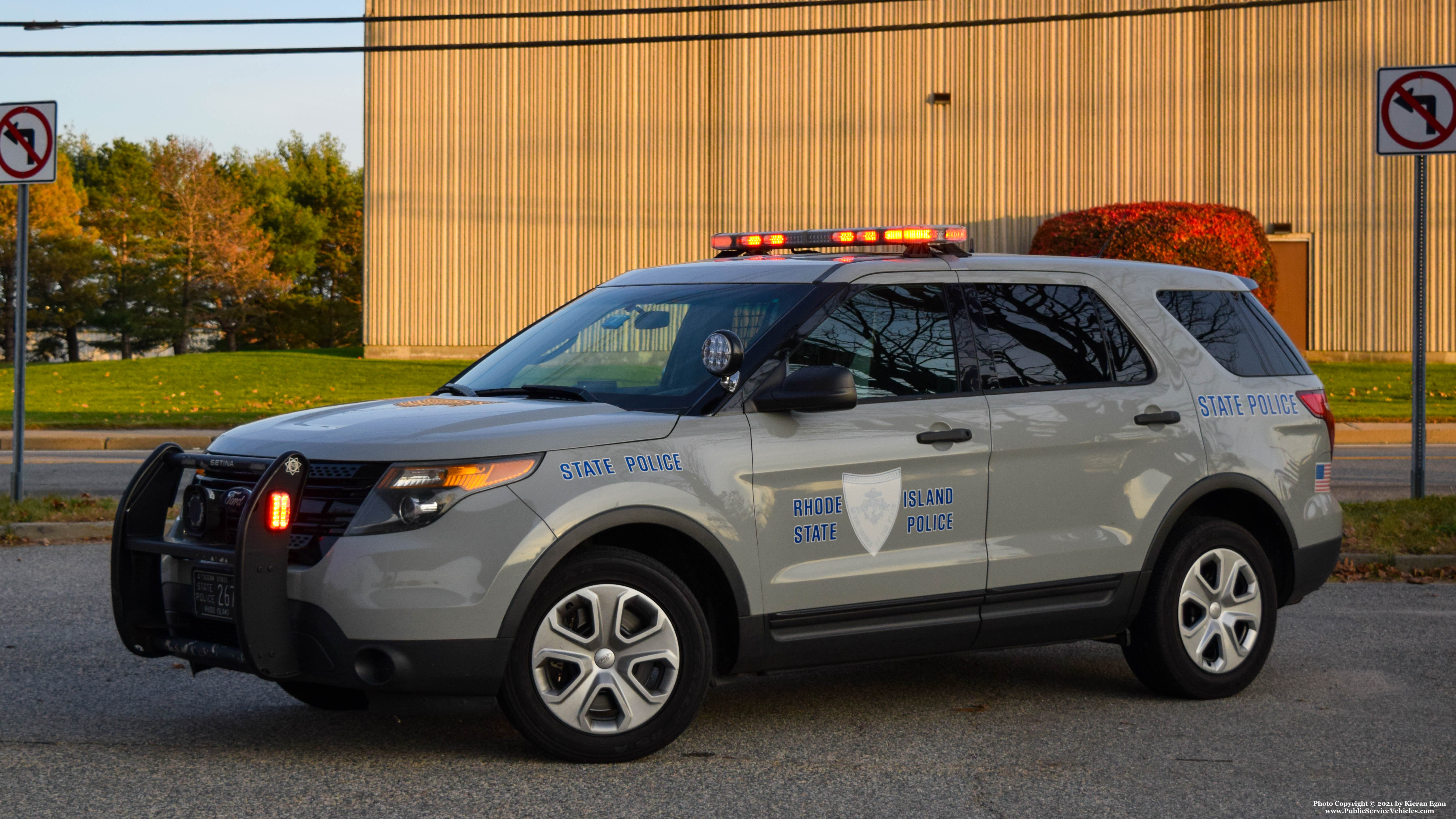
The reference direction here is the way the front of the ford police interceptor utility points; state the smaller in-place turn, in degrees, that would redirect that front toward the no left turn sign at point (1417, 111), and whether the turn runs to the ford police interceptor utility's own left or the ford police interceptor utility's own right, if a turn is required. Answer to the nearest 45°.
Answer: approximately 180°

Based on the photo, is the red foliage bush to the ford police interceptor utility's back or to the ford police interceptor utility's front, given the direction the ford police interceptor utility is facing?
to the back

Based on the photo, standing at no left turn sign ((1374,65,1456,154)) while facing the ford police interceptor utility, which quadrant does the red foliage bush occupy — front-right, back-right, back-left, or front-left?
back-right

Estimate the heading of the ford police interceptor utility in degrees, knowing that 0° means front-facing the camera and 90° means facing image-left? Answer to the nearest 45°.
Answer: approximately 45°

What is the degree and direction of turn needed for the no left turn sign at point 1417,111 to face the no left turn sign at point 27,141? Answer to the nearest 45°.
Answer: approximately 90° to its right

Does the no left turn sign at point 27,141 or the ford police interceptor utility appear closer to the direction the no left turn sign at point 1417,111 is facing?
the ford police interceptor utility

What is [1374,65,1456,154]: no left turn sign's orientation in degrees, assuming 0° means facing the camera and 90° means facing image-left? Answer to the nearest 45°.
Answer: approximately 0°

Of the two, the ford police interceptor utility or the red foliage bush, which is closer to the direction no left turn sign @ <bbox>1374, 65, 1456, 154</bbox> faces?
the ford police interceptor utility

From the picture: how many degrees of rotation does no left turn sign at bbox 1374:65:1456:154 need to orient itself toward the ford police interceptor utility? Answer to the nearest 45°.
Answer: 0° — it already faces it
